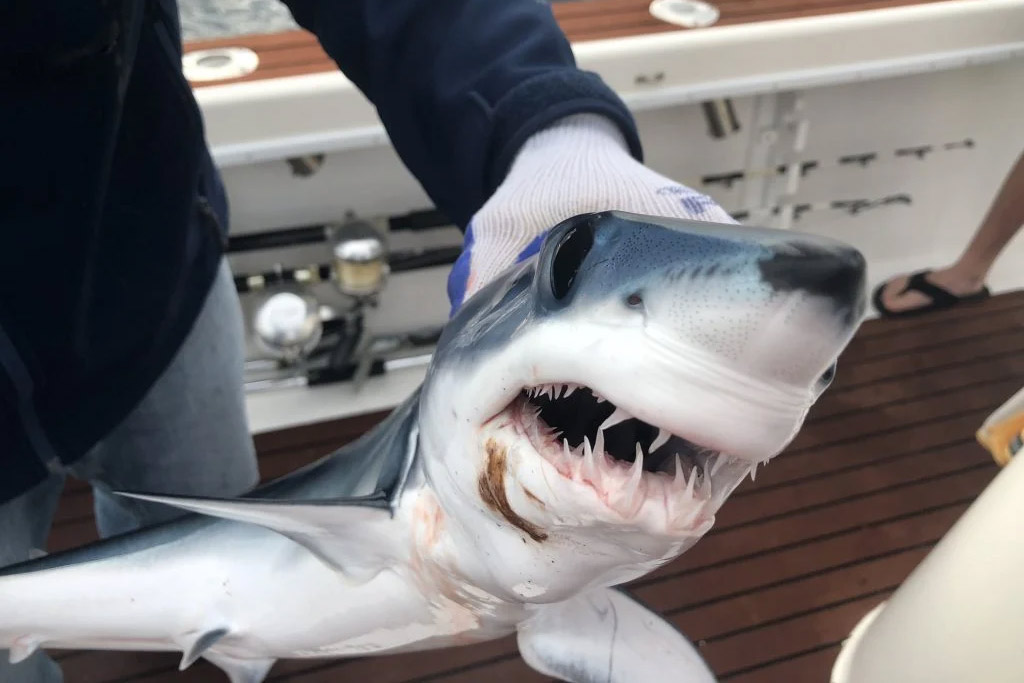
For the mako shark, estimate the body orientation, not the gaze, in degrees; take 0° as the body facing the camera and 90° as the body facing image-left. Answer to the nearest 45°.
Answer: approximately 315°
